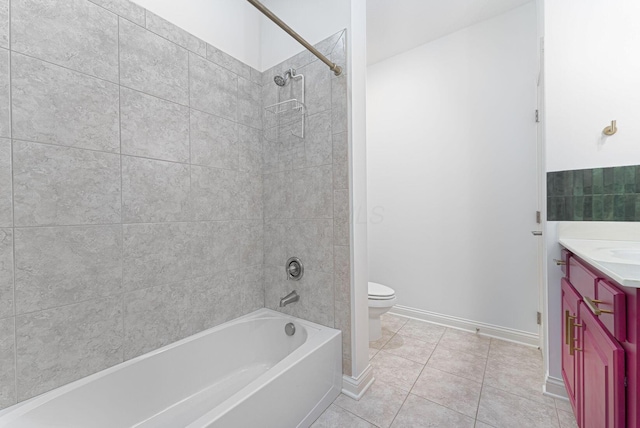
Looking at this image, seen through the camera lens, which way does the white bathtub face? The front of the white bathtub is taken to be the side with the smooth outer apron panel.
facing the viewer and to the right of the viewer

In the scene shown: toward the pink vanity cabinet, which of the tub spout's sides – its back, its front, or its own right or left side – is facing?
left

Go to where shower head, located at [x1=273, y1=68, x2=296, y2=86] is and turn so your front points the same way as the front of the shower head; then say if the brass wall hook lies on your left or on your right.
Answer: on your left

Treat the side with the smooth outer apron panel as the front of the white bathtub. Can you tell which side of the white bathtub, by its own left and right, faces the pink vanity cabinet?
front

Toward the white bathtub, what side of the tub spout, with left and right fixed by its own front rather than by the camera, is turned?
front
